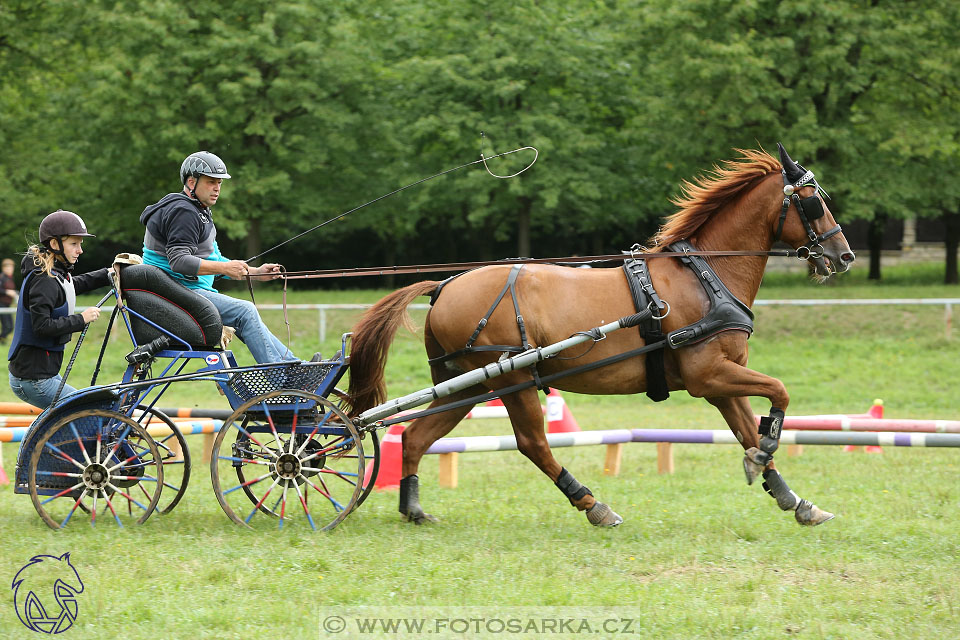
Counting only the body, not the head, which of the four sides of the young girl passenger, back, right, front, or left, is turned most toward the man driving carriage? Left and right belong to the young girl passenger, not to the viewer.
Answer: front

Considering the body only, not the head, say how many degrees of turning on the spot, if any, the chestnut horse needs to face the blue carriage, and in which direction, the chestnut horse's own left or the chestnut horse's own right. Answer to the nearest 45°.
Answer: approximately 180°

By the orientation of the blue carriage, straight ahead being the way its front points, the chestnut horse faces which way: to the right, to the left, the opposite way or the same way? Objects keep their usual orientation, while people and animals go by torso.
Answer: the same way

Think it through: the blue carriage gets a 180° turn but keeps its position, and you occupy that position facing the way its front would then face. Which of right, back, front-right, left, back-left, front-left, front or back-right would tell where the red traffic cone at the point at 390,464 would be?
back-right

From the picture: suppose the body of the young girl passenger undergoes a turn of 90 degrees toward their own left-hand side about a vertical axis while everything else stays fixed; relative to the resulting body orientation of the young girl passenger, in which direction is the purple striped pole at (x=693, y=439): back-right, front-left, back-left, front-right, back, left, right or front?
right

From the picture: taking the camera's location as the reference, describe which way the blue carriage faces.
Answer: facing to the right of the viewer

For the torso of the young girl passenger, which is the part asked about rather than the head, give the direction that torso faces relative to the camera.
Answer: to the viewer's right

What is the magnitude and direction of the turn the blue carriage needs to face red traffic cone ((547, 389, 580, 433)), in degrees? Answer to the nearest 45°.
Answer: approximately 45° to its left

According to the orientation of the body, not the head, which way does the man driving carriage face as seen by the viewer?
to the viewer's right

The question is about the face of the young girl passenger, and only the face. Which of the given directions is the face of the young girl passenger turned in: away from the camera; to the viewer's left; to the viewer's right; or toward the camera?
to the viewer's right

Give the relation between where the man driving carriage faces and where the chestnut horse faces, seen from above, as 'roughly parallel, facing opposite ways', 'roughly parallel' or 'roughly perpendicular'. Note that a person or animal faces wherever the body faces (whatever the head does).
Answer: roughly parallel

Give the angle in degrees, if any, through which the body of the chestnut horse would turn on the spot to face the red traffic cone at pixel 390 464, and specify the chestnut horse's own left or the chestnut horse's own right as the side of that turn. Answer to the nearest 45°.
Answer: approximately 135° to the chestnut horse's own left

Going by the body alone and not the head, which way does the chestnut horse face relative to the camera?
to the viewer's right

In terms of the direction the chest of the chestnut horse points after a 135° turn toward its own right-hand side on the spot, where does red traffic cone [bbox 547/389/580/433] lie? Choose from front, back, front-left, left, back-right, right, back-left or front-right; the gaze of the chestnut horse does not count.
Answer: back-right
